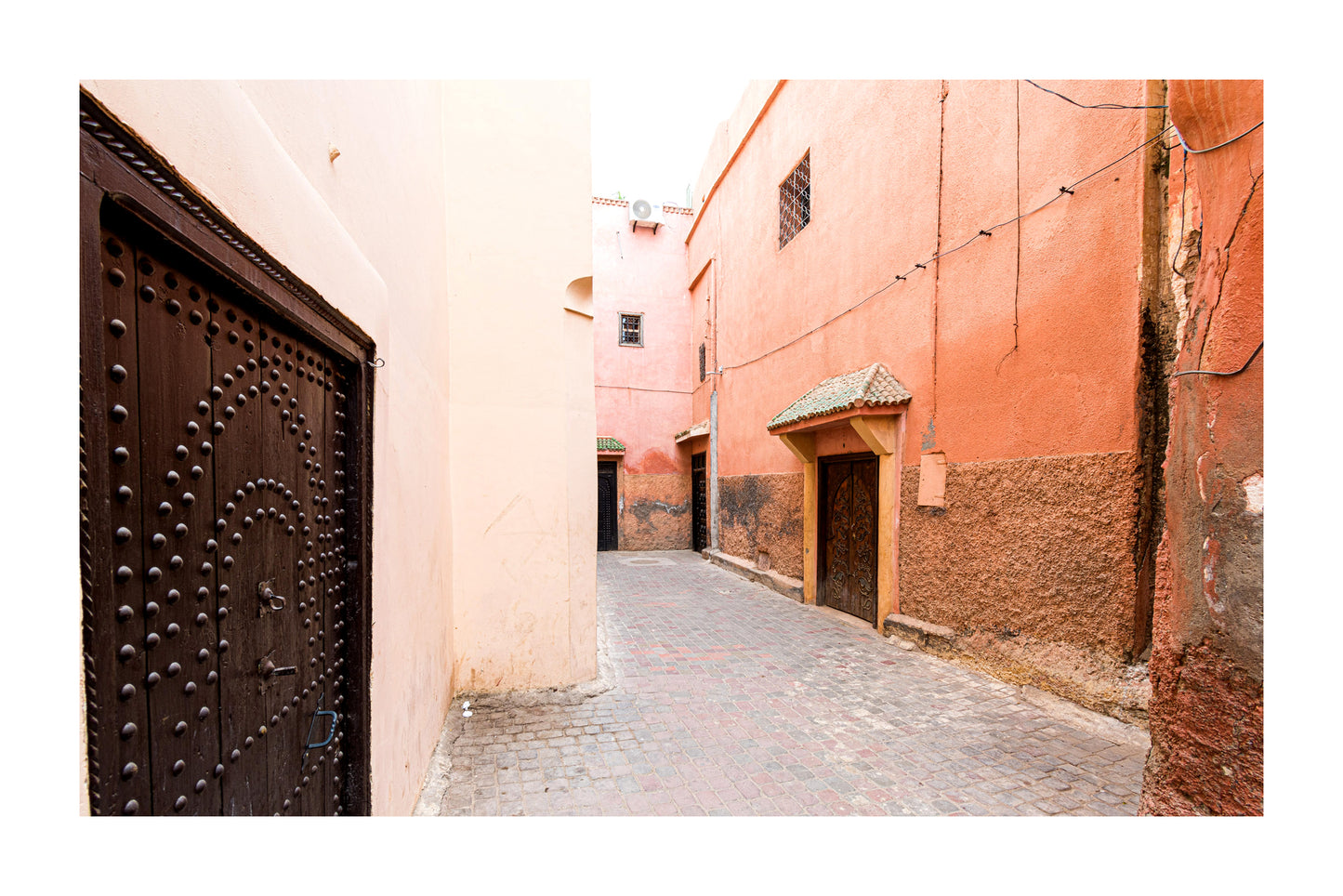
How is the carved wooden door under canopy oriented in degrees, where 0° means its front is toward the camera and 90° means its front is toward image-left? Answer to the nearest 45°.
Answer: approximately 45°

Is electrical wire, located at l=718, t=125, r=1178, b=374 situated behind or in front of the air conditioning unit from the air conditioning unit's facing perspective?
in front

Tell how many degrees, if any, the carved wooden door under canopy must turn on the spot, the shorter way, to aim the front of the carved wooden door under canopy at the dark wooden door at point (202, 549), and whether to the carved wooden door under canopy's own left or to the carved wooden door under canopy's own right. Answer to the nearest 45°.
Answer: approximately 45° to the carved wooden door under canopy's own left
